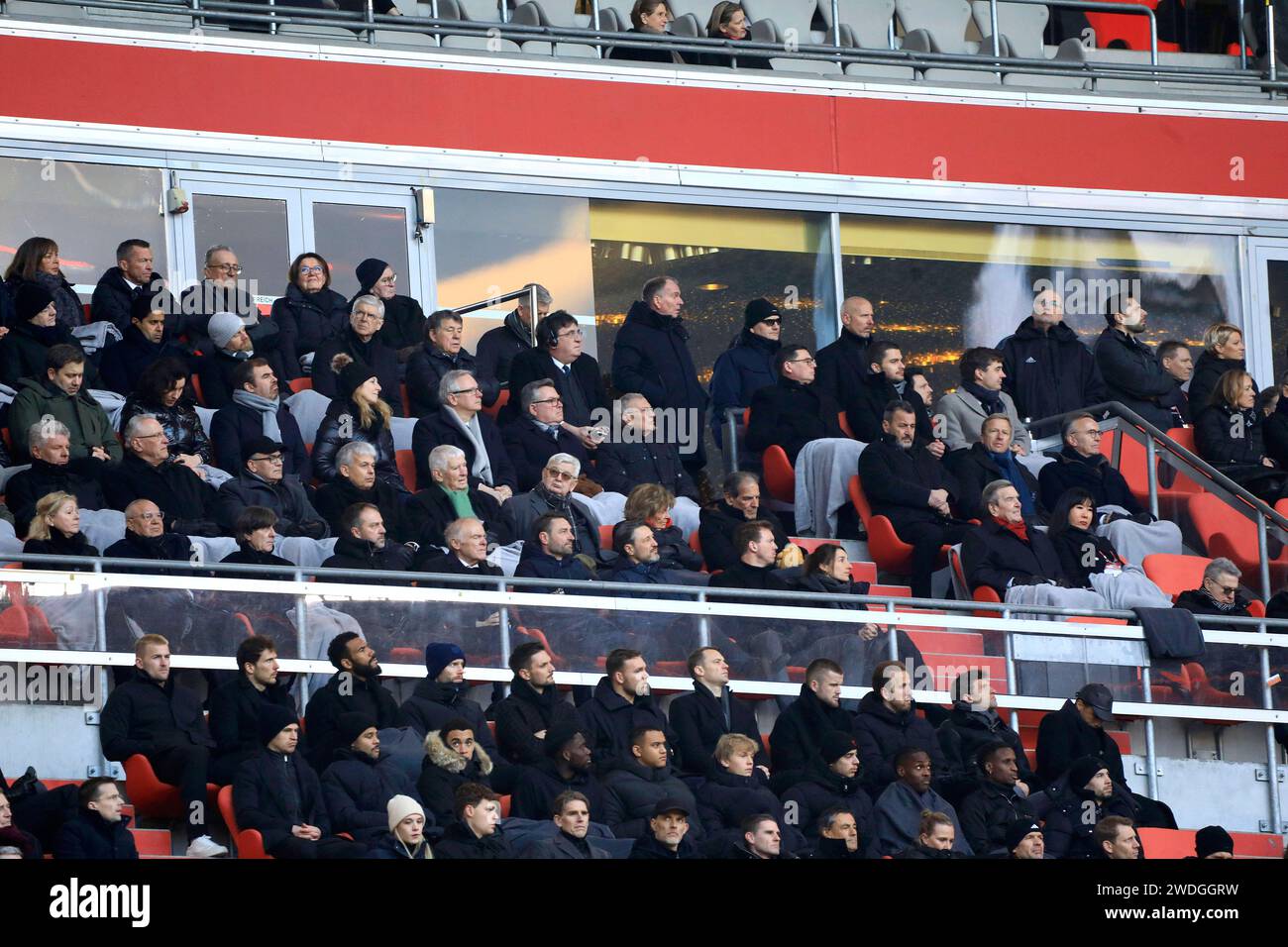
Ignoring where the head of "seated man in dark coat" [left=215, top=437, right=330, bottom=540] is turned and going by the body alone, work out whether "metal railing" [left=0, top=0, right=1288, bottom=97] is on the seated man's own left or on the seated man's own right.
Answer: on the seated man's own left

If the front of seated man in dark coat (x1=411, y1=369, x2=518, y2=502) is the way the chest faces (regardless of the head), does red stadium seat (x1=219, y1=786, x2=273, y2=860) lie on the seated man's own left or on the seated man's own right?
on the seated man's own right

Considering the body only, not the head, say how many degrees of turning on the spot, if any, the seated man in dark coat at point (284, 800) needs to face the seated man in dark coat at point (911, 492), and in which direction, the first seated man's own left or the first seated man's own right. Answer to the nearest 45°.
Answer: approximately 90° to the first seated man's own left

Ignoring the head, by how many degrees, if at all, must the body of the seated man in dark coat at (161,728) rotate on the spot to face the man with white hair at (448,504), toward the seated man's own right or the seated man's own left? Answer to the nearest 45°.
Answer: approximately 90° to the seated man's own left

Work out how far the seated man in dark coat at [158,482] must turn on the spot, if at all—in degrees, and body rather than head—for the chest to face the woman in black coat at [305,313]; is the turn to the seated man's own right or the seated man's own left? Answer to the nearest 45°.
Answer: approximately 90° to the seated man's own left

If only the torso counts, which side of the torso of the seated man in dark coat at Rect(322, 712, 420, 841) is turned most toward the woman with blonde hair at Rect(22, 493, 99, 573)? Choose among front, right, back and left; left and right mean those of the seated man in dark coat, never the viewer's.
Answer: back

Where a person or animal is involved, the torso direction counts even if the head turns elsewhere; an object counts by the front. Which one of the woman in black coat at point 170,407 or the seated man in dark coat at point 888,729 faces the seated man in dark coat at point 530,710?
the woman in black coat

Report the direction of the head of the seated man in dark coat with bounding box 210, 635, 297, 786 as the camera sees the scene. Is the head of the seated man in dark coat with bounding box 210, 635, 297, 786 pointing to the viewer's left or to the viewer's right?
to the viewer's right

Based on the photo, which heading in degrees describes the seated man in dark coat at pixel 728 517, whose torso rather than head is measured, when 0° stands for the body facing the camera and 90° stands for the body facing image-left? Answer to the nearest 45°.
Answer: approximately 315°

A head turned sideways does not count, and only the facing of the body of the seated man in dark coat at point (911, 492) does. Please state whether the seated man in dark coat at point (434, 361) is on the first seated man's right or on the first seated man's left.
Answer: on the first seated man's right

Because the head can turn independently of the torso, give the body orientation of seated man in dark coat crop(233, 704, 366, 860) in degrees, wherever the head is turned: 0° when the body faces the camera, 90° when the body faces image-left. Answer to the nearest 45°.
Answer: approximately 315°

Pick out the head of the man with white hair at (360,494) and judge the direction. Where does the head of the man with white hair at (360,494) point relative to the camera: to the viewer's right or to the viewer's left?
to the viewer's right
